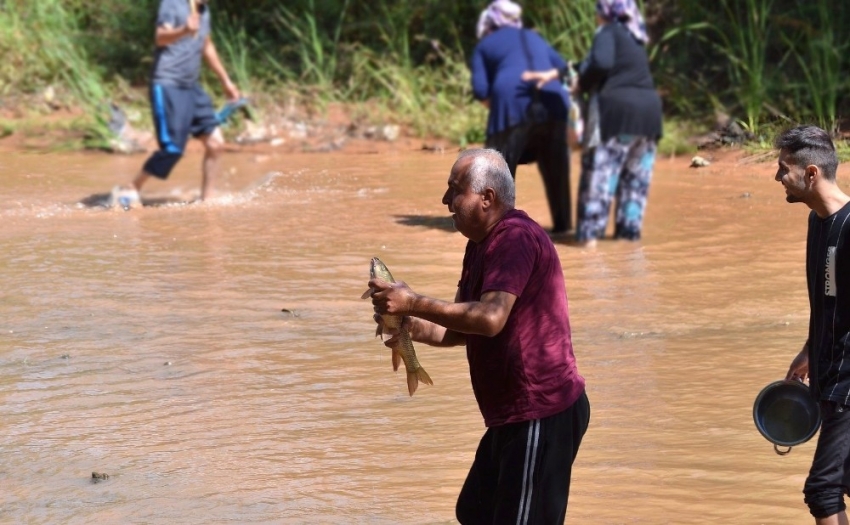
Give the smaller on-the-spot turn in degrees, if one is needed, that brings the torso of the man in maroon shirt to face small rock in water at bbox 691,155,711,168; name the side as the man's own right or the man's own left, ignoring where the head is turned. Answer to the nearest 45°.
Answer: approximately 90° to the man's own right

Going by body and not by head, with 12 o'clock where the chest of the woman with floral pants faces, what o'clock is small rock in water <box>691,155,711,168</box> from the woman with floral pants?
The small rock in water is roughly at 2 o'clock from the woman with floral pants.

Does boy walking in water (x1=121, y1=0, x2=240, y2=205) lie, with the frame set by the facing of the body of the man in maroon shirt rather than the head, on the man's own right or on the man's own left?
on the man's own right

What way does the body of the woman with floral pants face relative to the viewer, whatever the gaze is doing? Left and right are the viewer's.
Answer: facing away from the viewer and to the left of the viewer

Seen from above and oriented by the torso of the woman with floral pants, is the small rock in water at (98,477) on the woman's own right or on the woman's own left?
on the woman's own left

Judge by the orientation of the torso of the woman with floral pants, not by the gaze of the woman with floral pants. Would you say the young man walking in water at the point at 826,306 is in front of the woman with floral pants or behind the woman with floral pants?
behind

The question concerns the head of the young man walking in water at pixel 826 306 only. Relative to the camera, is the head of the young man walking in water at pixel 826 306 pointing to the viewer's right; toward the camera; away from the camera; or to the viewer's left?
to the viewer's left

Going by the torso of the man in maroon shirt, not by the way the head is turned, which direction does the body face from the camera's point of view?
to the viewer's left

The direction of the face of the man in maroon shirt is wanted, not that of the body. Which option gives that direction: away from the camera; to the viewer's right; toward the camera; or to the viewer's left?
to the viewer's left
